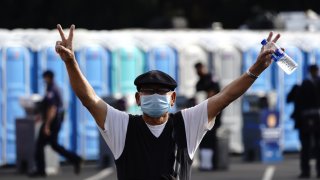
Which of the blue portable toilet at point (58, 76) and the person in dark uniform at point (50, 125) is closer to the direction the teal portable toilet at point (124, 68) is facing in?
the person in dark uniform

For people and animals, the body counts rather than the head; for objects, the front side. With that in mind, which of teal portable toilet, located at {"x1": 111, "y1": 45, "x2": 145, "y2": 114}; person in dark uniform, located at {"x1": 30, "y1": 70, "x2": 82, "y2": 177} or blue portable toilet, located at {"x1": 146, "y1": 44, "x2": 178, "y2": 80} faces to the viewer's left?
the person in dark uniform

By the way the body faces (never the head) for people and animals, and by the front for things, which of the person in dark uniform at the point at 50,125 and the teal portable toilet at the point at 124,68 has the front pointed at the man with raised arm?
the teal portable toilet

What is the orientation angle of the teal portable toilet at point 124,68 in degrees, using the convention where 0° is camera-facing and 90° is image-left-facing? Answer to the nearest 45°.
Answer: approximately 0°

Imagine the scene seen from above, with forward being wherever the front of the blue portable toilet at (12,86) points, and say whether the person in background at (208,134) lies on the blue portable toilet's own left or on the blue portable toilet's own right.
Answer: on the blue portable toilet's own left

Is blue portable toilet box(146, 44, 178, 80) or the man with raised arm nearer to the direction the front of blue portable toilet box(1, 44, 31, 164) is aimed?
the man with raised arm

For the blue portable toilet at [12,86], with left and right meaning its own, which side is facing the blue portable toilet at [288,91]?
left

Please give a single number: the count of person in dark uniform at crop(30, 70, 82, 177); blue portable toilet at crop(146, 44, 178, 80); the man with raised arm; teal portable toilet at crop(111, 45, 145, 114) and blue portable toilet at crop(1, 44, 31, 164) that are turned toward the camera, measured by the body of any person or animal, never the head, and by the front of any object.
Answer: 4
